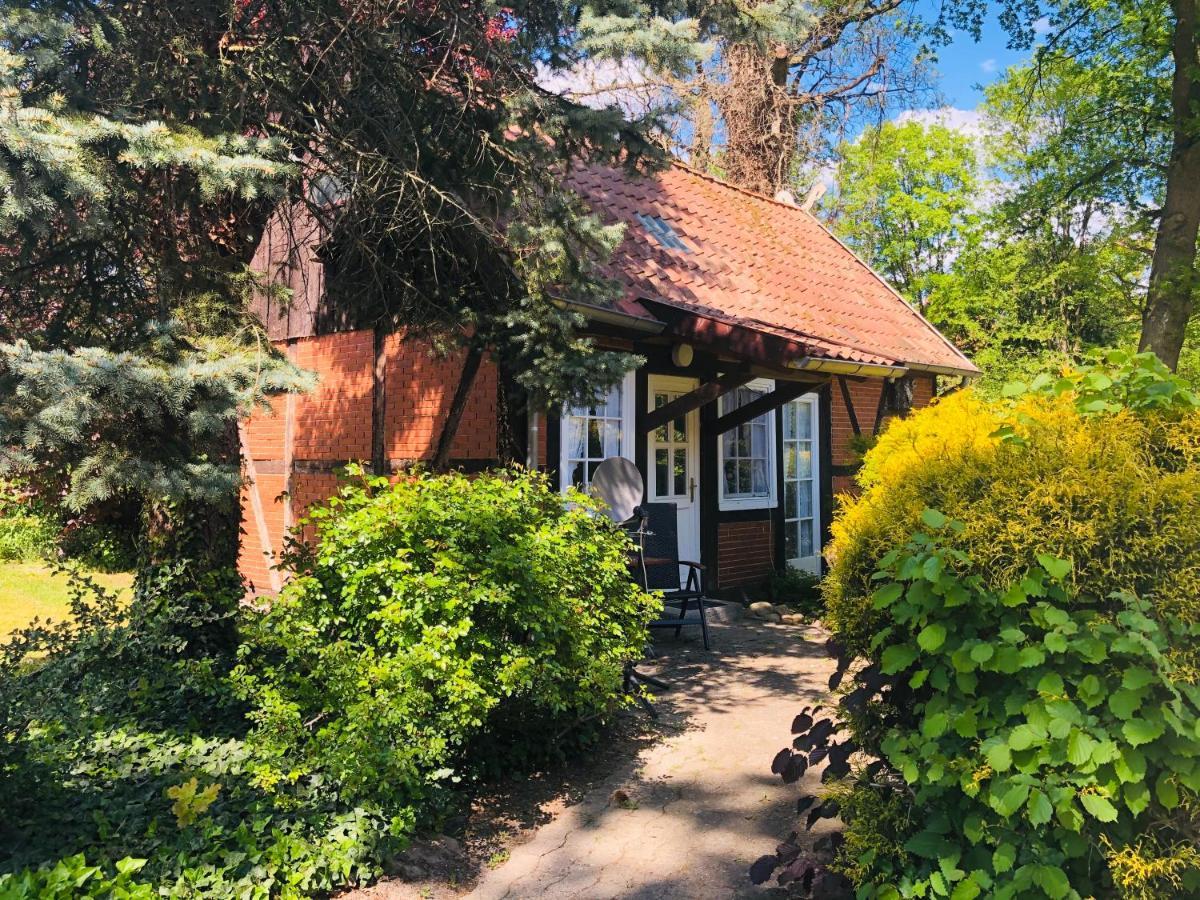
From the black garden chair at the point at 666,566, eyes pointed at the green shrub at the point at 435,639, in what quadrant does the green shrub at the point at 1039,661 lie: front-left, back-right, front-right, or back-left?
front-left

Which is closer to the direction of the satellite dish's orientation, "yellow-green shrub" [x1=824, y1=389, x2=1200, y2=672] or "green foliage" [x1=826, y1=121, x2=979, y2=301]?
the yellow-green shrub

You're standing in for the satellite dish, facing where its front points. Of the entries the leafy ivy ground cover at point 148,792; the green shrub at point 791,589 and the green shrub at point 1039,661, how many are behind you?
1

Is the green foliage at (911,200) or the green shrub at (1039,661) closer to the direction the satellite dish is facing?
the green shrub

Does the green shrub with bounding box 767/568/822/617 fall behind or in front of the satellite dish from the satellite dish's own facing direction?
behind

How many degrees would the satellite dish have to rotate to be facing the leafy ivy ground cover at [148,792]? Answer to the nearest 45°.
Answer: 0° — it already faces it
